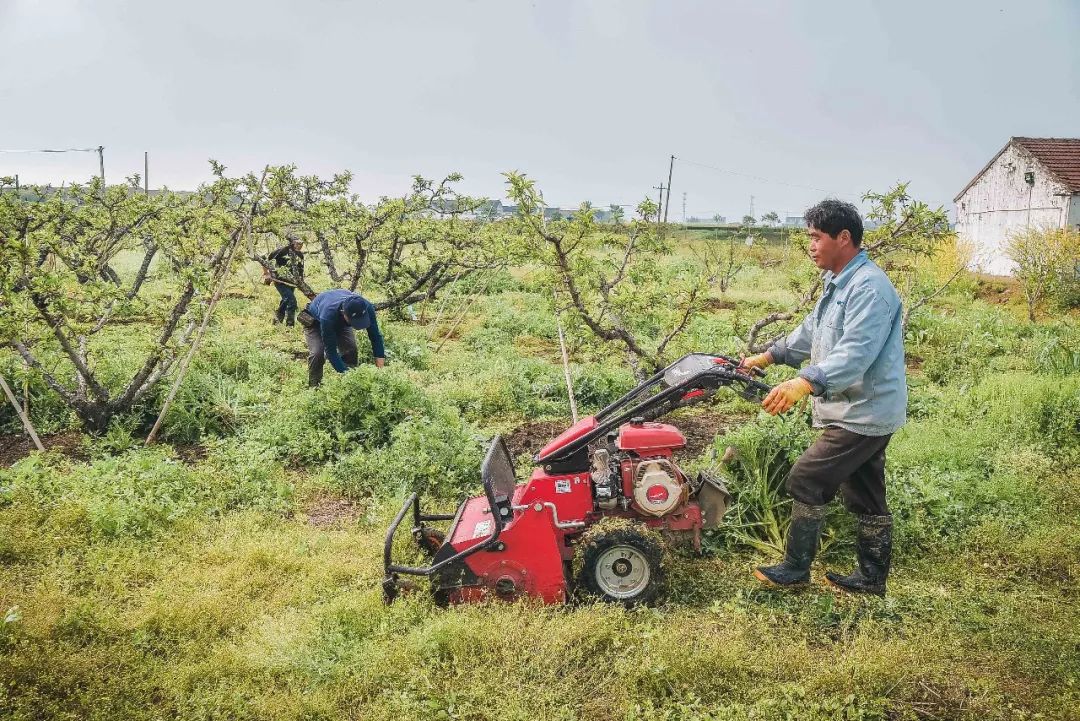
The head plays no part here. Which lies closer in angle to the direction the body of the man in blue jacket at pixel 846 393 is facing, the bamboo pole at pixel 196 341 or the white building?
the bamboo pole

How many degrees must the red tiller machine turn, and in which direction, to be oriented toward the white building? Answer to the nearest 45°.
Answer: approximately 135° to its right

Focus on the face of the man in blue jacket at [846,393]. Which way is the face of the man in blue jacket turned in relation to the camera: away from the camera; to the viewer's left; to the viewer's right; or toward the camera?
to the viewer's left

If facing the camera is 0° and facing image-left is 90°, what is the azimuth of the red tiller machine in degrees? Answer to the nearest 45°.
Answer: approximately 90°

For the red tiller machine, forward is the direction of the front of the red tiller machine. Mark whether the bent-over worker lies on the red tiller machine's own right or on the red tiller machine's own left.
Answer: on the red tiller machine's own right

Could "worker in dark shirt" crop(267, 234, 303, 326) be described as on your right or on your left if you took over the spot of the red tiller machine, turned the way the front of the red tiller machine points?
on your right

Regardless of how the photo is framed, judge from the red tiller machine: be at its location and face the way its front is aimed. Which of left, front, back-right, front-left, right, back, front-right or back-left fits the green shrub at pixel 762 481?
back-right

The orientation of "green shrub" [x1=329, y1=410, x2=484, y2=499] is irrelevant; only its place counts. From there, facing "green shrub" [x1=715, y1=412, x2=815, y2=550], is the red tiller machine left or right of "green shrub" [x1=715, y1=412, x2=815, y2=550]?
right

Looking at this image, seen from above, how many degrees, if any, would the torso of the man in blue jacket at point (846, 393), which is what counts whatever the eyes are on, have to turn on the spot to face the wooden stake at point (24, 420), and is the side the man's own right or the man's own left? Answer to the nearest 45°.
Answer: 0° — they already face it

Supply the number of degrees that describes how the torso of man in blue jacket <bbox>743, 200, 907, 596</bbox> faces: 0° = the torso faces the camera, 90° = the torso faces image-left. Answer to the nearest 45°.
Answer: approximately 90°

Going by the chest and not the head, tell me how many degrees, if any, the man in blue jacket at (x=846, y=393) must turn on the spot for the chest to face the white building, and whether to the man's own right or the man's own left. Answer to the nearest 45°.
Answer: approximately 90° to the man's own right
